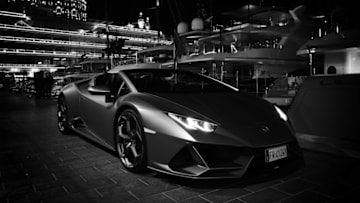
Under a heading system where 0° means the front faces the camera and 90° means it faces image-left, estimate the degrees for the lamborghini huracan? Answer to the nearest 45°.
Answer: approximately 315°
